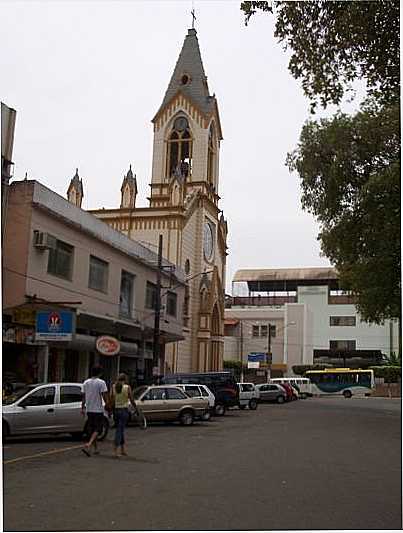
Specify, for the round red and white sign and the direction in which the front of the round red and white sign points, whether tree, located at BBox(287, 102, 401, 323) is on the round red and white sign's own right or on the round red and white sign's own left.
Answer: on the round red and white sign's own left

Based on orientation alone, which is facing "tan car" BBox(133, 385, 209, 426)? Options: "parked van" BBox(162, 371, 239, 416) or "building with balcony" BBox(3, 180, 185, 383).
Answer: the building with balcony

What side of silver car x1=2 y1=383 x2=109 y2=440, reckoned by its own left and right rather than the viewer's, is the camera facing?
left

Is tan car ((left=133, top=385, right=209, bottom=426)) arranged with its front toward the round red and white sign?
yes

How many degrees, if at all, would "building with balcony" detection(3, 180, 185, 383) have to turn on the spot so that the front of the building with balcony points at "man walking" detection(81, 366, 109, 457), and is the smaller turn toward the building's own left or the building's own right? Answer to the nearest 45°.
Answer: approximately 45° to the building's own right

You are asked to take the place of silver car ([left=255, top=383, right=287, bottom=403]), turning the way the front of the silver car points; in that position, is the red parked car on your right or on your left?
on your right

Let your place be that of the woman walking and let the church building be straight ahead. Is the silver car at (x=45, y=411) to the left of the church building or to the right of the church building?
left

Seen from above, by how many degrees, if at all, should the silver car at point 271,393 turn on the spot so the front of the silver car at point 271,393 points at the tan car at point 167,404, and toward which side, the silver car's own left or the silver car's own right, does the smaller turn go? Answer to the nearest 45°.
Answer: approximately 90° to the silver car's own left

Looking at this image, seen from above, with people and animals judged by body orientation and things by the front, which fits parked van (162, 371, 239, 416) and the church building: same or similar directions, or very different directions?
very different directions
